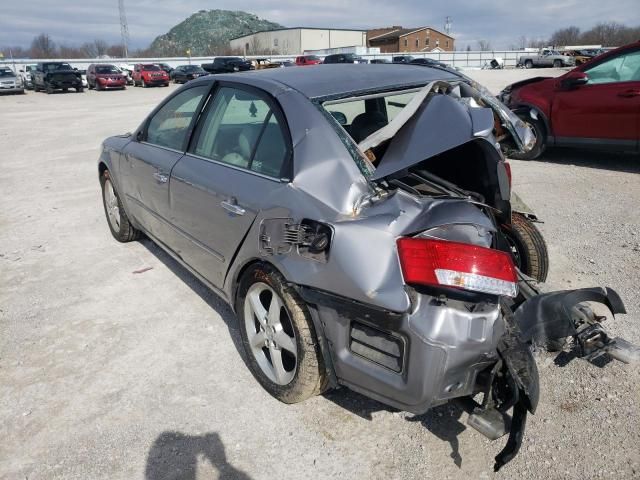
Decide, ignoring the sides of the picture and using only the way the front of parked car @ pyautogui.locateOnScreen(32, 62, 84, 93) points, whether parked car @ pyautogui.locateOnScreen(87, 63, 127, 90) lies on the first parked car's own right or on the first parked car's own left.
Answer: on the first parked car's own left

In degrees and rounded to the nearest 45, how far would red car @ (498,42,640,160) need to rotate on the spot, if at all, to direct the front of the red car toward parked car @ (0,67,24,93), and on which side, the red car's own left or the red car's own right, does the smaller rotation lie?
0° — it already faces it

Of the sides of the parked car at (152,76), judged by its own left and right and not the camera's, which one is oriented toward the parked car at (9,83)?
right

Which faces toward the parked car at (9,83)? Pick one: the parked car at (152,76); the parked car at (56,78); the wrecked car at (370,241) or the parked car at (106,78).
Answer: the wrecked car

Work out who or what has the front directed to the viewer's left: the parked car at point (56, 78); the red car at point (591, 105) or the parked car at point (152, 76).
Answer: the red car

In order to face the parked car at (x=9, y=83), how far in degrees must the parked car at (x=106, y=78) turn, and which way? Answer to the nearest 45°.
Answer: approximately 135° to its right

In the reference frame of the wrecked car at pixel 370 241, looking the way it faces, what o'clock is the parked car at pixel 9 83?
The parked car is roughly at 12 o'clock from the wrecked car.

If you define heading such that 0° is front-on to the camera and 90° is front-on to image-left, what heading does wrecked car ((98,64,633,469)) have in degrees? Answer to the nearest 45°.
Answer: approximately 135°

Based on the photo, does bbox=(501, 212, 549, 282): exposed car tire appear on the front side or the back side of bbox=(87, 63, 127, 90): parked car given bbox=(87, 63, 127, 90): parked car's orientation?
on the front side

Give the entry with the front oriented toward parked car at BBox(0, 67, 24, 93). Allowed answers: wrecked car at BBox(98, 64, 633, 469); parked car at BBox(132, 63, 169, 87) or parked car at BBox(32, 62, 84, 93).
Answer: the wrecked car

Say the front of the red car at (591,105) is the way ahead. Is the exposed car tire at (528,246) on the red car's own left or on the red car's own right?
on the red car's own left

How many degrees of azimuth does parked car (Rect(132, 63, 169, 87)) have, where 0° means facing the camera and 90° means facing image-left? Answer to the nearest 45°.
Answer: approximately 315°
